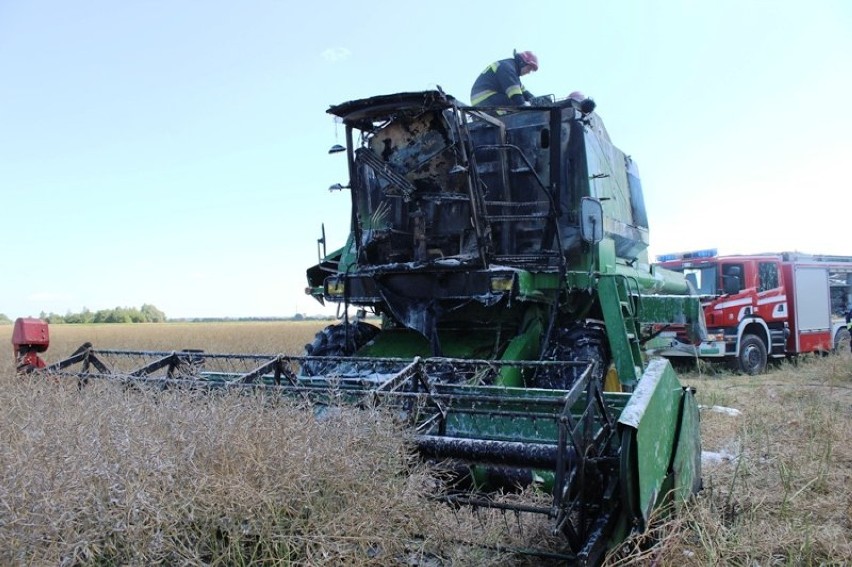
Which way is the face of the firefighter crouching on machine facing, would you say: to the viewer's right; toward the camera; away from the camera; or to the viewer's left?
to the viewer's right

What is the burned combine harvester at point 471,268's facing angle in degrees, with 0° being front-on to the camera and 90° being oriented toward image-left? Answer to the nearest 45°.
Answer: approximately 45°

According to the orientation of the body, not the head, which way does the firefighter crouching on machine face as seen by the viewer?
to the viewer's right
